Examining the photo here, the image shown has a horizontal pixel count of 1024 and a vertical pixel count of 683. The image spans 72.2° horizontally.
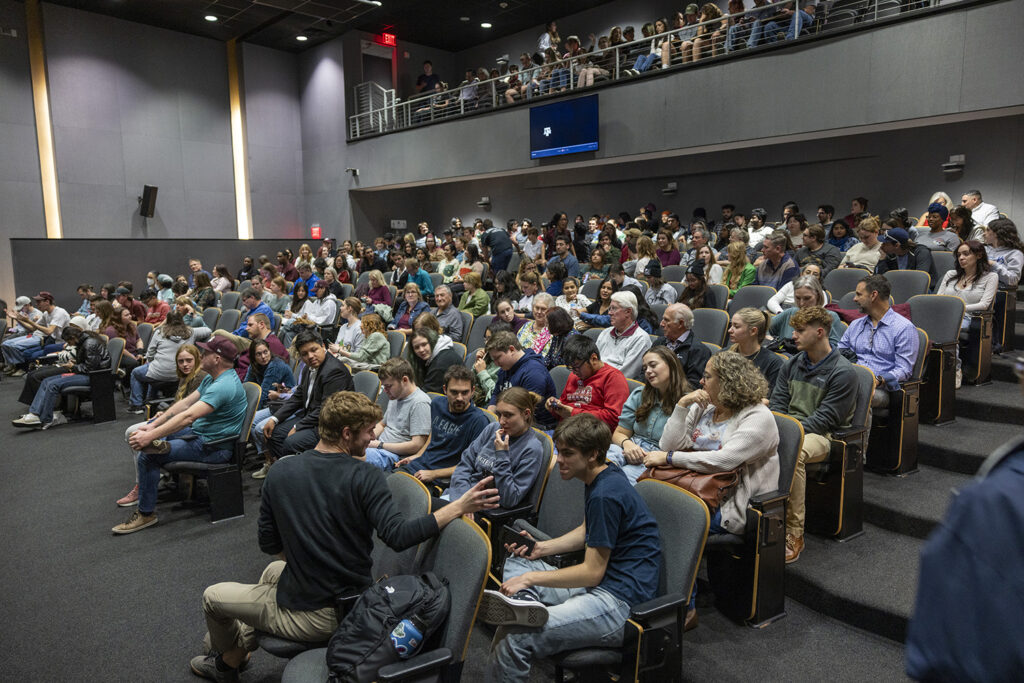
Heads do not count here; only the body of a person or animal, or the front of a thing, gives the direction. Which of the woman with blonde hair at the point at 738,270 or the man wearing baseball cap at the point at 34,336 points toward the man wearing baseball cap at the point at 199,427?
the woman with blonde hair

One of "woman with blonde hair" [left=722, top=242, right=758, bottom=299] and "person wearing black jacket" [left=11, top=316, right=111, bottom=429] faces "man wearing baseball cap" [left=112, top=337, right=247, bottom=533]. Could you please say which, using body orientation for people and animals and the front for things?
the woman with blonde hair

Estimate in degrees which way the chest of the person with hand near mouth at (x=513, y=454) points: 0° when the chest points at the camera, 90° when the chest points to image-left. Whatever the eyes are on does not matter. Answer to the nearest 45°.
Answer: approximately 45°

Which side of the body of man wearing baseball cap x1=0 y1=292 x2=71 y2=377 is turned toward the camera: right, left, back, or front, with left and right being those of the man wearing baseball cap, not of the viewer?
left

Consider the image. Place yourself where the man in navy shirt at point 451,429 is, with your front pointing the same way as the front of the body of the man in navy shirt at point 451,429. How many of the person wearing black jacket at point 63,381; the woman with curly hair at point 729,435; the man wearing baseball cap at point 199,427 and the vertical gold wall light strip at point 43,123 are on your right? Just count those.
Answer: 3

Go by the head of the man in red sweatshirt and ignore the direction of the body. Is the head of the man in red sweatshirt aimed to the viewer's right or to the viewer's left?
to the viewer's left

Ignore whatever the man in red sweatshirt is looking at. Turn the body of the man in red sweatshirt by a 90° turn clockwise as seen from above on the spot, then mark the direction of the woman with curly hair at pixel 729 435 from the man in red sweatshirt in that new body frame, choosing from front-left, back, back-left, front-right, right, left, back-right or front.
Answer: back

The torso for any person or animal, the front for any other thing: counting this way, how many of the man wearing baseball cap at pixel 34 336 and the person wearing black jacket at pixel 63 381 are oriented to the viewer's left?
2

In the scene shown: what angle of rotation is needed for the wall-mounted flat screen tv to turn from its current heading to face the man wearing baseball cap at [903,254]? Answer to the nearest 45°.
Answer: approximately 90° to its left
